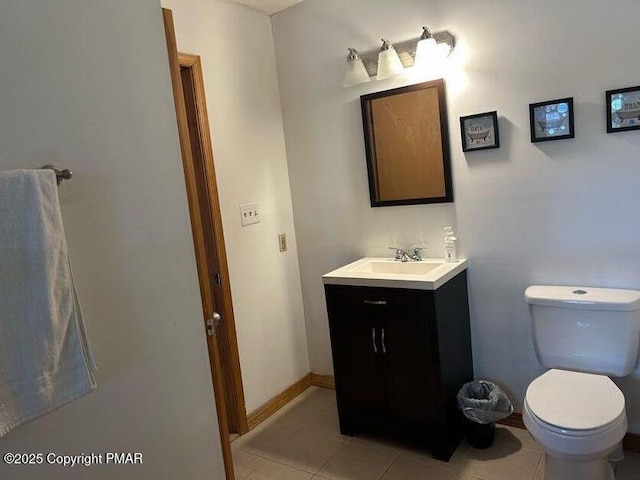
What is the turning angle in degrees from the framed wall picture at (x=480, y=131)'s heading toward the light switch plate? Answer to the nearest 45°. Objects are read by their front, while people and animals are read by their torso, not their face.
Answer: approximately 90° to its right

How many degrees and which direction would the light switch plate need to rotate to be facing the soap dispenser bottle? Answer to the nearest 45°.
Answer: approximately 45° to its left

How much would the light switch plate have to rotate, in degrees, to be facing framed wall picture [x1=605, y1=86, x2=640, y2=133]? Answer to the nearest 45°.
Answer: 0° — it already faces it

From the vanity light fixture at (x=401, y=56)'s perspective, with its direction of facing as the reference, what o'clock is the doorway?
The doorway is roughly at 1 o'clock from the vanity light fixture.

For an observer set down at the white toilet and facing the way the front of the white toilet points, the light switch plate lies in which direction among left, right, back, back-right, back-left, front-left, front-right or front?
right

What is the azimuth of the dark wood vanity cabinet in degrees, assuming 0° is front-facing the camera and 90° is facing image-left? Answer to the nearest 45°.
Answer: approximately 45°

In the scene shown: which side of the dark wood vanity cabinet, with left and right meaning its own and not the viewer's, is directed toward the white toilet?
left

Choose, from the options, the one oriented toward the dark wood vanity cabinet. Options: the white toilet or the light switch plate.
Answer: the light switch plate

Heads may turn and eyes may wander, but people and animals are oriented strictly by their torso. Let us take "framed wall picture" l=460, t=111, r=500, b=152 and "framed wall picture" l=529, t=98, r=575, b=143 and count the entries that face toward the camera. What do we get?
2

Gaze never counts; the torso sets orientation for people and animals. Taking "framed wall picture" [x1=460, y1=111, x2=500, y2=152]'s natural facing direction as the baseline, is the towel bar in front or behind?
in front

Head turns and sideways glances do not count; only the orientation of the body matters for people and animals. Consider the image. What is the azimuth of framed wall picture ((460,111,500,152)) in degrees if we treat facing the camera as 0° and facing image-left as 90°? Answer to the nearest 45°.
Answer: approximately 0°

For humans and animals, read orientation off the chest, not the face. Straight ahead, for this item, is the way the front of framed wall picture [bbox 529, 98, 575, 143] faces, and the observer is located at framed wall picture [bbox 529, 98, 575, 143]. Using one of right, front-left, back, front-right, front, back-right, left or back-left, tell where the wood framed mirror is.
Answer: right

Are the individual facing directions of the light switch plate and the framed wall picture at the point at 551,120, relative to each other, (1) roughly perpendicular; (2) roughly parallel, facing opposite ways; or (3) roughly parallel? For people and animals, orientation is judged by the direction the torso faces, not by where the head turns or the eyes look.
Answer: roughly perpendicular
